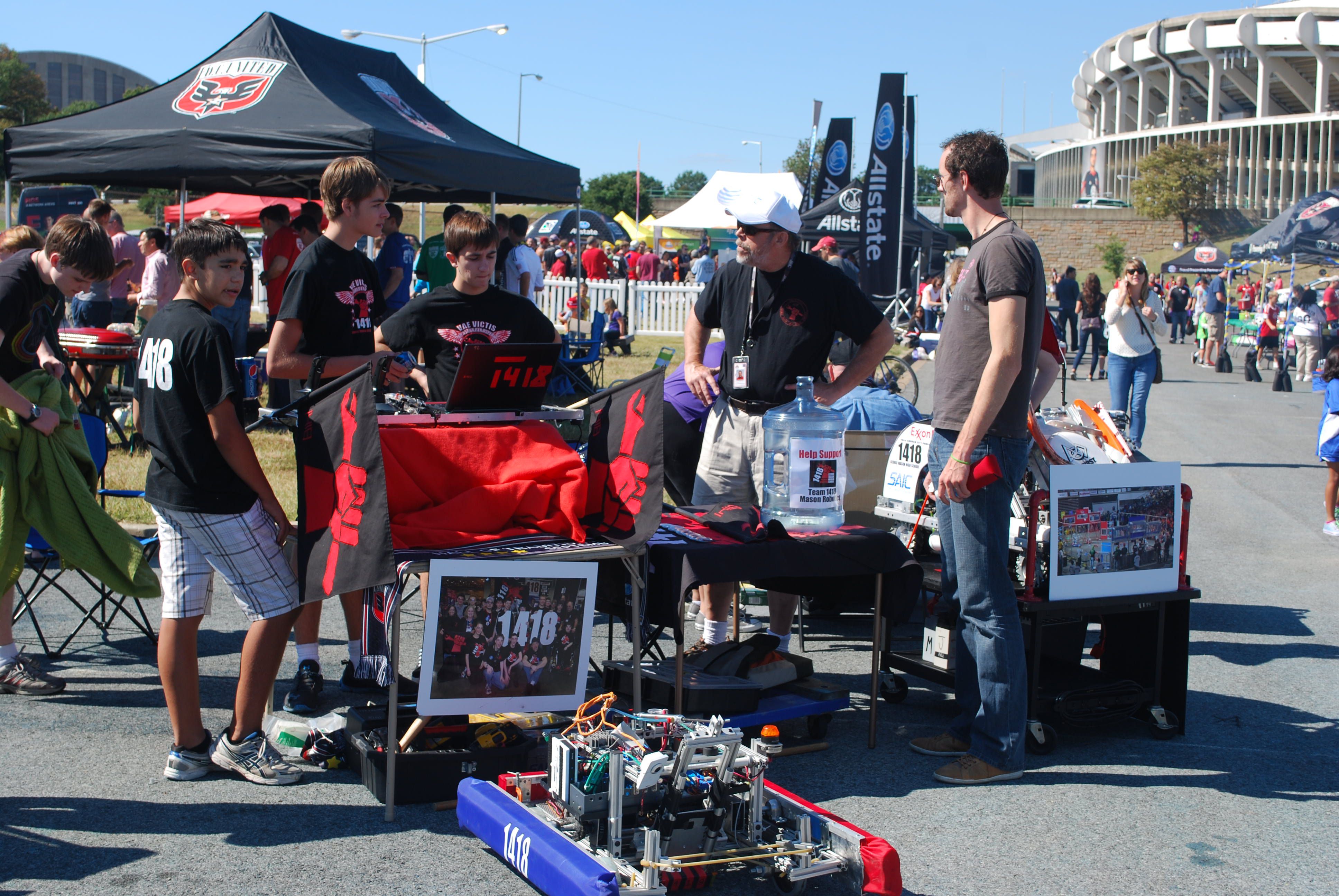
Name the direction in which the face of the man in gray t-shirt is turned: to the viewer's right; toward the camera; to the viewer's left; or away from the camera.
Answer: to the viewer's left

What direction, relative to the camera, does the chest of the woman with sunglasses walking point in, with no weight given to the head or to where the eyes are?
toward the camera

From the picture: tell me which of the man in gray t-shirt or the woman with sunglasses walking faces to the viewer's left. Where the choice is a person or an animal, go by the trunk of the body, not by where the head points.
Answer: the man in gray t-shirt

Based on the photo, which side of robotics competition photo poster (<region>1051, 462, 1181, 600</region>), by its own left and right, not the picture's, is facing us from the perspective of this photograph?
front

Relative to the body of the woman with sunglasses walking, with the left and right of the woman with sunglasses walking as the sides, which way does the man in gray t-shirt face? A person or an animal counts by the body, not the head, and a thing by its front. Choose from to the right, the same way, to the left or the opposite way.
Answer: to the right

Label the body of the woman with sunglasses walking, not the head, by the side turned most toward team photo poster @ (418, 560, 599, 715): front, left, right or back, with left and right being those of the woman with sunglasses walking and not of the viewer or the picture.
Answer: front

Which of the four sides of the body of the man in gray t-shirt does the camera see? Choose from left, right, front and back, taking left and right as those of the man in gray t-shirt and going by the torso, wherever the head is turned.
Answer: left

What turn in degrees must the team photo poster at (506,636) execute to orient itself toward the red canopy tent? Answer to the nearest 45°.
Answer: approximately 180°

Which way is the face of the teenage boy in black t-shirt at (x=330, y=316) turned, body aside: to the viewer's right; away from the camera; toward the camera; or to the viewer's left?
to the viewer's right

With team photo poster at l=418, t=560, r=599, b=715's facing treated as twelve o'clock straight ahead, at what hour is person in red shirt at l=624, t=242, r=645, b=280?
The person in red shirt is roughly at 6 o'clock from the team photo poster.
